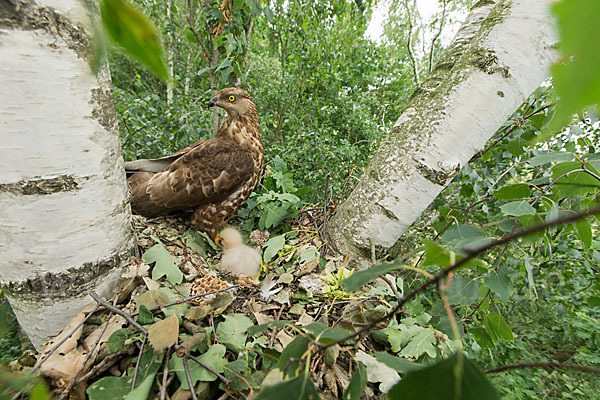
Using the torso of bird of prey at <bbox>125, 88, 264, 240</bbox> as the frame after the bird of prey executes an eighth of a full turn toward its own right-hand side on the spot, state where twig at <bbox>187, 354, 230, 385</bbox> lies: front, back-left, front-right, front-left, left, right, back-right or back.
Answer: front-right

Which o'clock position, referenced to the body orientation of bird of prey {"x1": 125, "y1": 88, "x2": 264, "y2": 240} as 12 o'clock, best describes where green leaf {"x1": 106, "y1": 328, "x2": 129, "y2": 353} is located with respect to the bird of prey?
The green leaf is roughly at 3 o'clock from the bird of prey.

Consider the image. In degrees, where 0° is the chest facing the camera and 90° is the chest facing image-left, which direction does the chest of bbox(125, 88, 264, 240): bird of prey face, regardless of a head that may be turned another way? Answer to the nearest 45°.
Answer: approximately 270°

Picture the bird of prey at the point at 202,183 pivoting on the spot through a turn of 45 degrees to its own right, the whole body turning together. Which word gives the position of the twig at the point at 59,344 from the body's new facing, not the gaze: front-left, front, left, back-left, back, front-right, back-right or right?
front-right

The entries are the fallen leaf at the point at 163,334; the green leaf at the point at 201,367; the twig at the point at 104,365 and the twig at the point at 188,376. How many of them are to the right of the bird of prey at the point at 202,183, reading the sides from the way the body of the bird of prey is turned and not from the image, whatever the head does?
4

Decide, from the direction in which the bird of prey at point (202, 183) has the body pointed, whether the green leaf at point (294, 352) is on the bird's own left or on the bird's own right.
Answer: on the bird's own right

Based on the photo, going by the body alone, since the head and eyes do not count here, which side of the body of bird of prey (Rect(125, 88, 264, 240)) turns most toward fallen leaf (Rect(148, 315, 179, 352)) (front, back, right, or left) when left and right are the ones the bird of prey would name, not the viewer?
right

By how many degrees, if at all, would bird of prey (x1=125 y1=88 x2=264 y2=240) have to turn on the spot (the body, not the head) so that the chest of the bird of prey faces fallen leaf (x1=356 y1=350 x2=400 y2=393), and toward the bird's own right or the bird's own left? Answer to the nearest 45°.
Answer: approximately 45° to the bird's own right

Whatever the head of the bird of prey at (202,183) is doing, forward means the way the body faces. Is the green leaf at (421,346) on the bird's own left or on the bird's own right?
on the bird's own right

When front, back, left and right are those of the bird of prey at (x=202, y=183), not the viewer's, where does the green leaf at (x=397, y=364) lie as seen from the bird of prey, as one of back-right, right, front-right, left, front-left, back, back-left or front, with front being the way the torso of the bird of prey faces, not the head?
right
